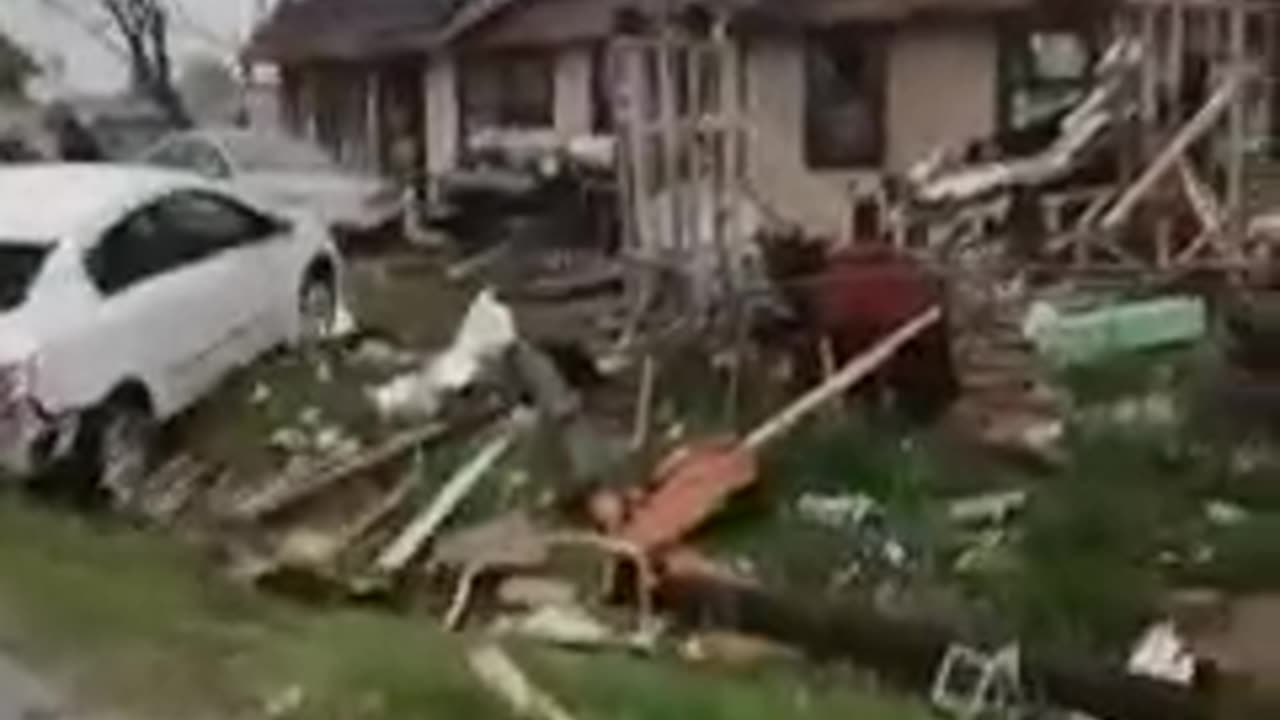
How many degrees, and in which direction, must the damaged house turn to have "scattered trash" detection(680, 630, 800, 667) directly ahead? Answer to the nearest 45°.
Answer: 0° — it already faces it

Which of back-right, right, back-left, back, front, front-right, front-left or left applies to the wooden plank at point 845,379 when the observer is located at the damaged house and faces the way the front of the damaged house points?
front

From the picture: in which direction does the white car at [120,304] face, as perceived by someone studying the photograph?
facing away from the viewer and to the right of the viewer

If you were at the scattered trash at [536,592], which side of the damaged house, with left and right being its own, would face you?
front

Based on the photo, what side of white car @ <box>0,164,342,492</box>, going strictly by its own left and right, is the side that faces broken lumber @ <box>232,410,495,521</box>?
right

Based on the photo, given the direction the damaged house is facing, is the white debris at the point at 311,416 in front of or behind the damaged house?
in front

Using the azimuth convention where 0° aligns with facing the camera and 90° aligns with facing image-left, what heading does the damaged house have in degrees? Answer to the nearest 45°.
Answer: approximately 0°

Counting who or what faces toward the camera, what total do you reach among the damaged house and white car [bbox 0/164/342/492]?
1

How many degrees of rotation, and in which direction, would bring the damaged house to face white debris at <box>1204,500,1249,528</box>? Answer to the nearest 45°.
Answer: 0° — it already faces it

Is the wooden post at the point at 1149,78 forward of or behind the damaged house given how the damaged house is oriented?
forward
